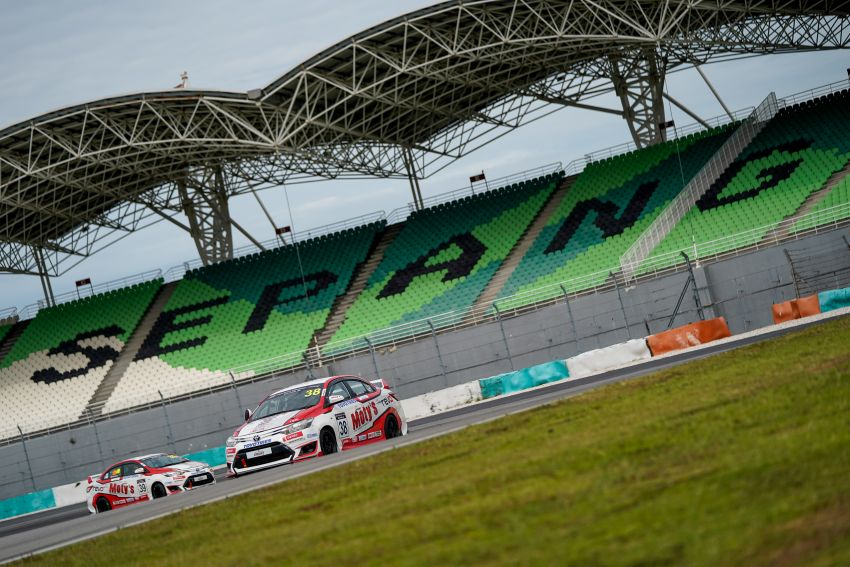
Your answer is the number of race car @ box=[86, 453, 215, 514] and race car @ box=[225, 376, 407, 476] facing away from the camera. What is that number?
0

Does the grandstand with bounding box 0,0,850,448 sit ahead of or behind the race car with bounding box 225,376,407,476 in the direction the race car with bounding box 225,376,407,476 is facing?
behind

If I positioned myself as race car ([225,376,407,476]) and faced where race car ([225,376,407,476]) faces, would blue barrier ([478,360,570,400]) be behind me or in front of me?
behind

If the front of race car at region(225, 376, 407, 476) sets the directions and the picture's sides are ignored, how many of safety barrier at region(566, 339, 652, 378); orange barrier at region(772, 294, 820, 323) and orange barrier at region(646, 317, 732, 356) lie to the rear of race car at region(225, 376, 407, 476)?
3

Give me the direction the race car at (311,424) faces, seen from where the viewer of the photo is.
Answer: facing the viewer and to the left of the viewer

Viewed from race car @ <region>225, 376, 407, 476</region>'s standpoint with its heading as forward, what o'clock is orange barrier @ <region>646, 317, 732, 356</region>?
The orange barrier is roughly at 6 o'clock from the race car.

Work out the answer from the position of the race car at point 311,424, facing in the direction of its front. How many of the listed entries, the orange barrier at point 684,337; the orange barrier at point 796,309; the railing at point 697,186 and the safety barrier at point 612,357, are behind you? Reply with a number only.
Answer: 4

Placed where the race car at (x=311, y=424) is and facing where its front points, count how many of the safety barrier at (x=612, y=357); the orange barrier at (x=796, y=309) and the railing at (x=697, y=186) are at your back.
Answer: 3
